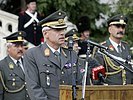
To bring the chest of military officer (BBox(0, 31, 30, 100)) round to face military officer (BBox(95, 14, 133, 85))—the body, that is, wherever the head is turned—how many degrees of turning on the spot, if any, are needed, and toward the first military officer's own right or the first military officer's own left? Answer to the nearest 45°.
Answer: approximately 45° to the first military officer's own left

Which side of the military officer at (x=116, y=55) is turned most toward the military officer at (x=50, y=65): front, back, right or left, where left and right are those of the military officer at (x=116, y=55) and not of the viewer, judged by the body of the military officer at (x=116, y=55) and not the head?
right

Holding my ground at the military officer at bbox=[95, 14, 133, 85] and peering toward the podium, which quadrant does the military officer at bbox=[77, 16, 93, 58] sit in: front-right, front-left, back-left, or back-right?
back-right

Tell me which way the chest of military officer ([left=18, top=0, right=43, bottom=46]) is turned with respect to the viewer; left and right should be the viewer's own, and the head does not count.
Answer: facing the viewer and to the right of the viewer

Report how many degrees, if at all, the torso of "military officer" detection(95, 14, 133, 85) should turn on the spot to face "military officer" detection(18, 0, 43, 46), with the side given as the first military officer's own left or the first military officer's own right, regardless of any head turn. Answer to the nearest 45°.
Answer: approximately 180°

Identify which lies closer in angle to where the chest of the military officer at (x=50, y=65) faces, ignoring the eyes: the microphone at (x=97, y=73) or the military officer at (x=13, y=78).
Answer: the microphone

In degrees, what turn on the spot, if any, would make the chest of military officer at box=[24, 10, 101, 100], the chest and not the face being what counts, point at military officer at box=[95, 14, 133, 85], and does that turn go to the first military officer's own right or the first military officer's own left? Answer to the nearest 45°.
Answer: approximately 90° to the first military officer's own left

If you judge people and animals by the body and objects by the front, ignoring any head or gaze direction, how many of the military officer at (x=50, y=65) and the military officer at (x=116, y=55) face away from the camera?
0

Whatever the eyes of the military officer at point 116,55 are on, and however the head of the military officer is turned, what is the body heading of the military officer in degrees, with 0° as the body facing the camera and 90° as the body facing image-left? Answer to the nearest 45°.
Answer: approximately 315°
